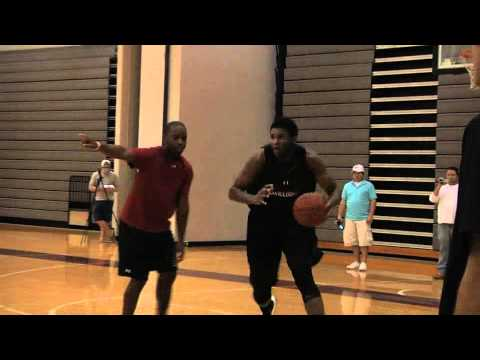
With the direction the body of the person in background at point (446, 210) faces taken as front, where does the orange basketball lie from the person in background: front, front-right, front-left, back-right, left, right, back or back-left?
front-left

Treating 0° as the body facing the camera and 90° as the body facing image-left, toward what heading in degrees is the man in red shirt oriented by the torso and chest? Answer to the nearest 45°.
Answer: approximately 315°

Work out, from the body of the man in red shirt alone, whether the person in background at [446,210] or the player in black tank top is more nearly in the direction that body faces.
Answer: the player in black tank top

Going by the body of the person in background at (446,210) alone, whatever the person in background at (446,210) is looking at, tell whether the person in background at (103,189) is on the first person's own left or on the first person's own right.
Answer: on the first person's own right

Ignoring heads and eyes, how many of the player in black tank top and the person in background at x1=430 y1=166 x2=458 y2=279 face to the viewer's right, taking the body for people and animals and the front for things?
0

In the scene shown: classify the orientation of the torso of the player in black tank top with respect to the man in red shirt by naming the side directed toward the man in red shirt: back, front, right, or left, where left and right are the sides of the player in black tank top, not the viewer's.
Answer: right

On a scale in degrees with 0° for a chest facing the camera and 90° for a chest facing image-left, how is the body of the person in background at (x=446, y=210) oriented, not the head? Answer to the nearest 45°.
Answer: approximately 45°

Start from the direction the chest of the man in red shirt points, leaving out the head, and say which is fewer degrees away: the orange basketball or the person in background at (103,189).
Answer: the orange basketball

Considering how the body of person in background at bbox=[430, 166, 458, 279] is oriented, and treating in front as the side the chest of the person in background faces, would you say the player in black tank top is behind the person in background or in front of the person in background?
in front

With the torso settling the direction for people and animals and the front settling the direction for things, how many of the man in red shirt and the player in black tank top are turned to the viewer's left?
0

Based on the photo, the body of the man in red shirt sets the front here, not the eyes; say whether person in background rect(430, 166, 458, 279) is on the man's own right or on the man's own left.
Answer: on the man's own left

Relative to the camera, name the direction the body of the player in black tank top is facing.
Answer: toward the camera
